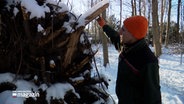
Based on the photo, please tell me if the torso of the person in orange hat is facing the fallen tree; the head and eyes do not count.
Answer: yes

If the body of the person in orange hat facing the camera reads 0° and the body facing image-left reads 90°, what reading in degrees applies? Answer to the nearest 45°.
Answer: approximately 90°
